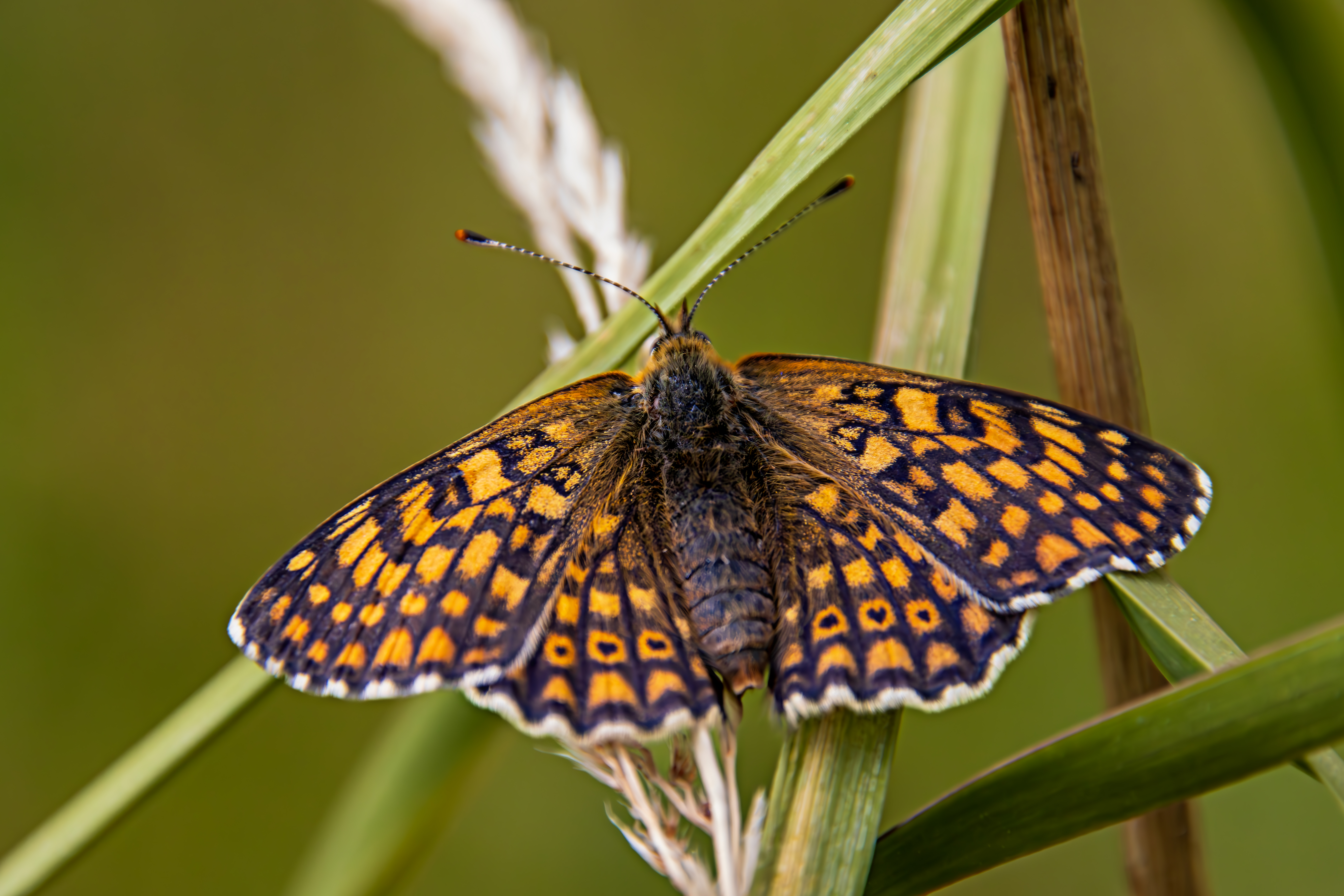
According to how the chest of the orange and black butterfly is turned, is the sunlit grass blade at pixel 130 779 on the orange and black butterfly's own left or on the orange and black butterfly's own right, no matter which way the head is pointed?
on the orange and black butterfly's own left

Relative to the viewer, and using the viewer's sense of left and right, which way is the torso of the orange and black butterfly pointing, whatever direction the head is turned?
facing away from the viewer
